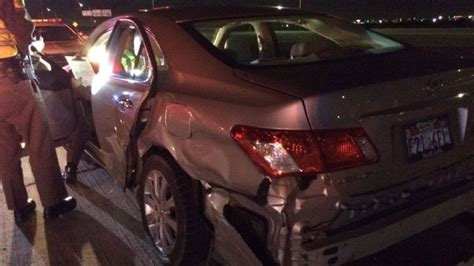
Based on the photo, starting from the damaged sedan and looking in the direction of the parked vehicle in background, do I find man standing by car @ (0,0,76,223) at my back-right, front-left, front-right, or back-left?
front-left

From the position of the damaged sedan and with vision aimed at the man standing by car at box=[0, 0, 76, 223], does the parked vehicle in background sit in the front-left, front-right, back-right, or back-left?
front-right

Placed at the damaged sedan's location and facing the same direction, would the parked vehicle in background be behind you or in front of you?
in front

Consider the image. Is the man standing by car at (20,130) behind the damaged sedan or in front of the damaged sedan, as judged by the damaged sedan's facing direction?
in front

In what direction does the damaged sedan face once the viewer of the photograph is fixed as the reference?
facing away from the viewer and to the left of the viewer
